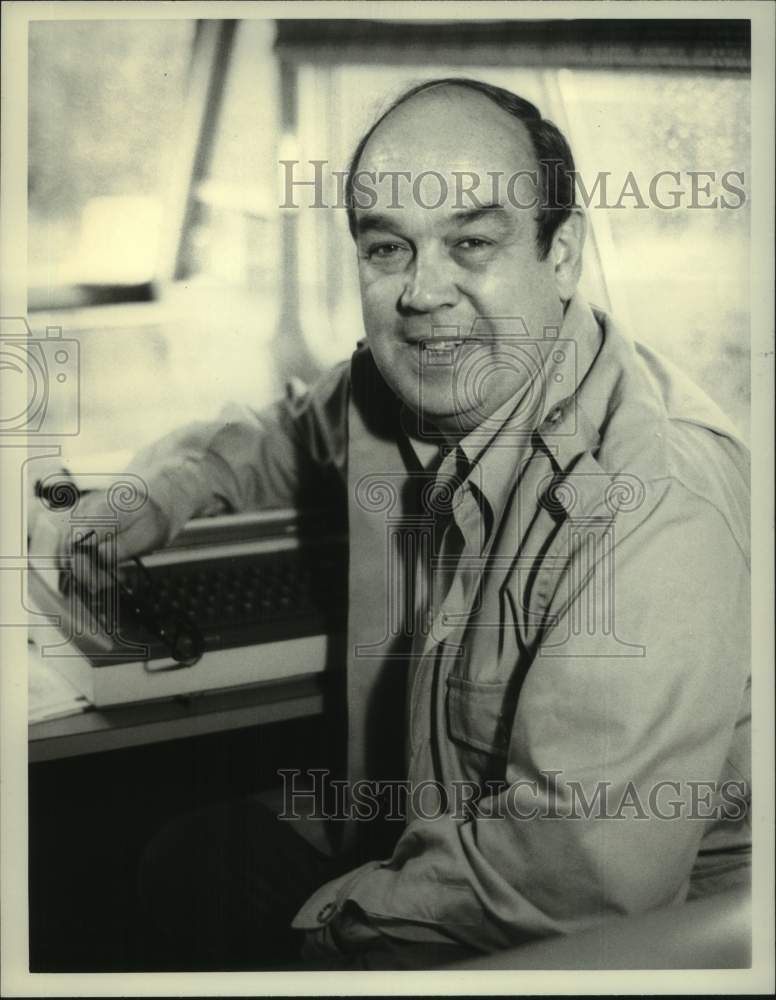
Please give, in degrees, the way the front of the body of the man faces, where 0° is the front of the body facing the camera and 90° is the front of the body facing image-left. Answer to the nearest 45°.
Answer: approximately 45°

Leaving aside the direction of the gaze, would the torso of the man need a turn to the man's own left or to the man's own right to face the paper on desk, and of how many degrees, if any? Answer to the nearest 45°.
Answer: approximately 45° to the man's own right
